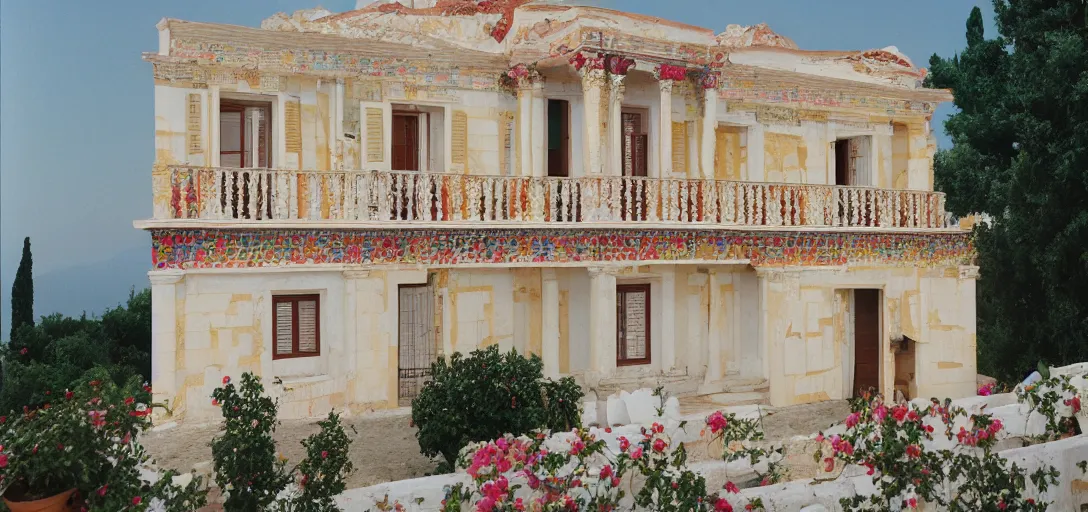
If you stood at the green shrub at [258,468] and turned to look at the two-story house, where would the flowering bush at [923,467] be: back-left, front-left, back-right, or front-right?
front-right

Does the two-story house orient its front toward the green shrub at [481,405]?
yes

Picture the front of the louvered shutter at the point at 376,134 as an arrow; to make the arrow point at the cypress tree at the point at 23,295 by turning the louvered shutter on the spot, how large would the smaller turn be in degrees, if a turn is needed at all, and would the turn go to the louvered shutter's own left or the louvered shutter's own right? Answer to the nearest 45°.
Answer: approximately 135° to the louvered shutter's own right

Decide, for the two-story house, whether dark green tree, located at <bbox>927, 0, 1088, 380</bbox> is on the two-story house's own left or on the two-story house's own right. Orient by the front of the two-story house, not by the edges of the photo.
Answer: on the two-story house's own left

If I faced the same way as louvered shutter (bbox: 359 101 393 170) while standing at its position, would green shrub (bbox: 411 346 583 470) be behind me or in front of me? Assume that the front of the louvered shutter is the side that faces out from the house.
in front

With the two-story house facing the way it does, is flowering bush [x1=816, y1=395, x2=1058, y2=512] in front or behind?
in front

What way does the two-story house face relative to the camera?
toward the camera

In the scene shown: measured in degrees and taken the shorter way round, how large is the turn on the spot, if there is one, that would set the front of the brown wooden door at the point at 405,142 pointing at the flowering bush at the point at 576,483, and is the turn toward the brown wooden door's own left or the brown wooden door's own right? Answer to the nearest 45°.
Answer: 0° — it already faces it

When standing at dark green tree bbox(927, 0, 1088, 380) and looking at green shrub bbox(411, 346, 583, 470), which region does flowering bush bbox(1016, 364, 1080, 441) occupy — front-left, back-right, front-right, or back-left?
front-left

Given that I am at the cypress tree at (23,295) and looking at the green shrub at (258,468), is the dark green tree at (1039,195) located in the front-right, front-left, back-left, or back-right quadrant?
front-left

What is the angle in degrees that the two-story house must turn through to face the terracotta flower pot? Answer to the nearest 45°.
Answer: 0° — it already faces it

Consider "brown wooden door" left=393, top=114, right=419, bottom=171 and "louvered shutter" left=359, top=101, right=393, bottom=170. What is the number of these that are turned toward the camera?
2

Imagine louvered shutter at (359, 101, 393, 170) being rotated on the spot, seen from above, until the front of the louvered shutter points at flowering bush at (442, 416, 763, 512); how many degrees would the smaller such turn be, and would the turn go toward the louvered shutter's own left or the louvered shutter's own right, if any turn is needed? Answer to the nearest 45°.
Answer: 0° — it already faces it

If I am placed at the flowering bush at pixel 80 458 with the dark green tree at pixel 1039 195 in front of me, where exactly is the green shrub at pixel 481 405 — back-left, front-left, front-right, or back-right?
front-left

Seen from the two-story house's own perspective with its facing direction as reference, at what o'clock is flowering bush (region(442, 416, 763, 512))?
The flowering bush is roughly at 12 o'clock from the two-story house.

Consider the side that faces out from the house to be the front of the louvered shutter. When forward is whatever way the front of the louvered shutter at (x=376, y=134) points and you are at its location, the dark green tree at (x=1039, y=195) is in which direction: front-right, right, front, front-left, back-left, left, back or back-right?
left

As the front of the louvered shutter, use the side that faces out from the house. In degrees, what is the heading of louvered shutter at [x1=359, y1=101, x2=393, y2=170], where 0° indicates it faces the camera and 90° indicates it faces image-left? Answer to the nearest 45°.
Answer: approximately 0°

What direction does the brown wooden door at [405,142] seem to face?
toward the camera

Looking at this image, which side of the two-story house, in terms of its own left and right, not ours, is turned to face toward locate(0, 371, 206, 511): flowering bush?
front

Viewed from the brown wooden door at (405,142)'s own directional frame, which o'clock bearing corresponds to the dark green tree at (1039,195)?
The dark green tree is roughly at 9 o'clock from the brown wooden door.
